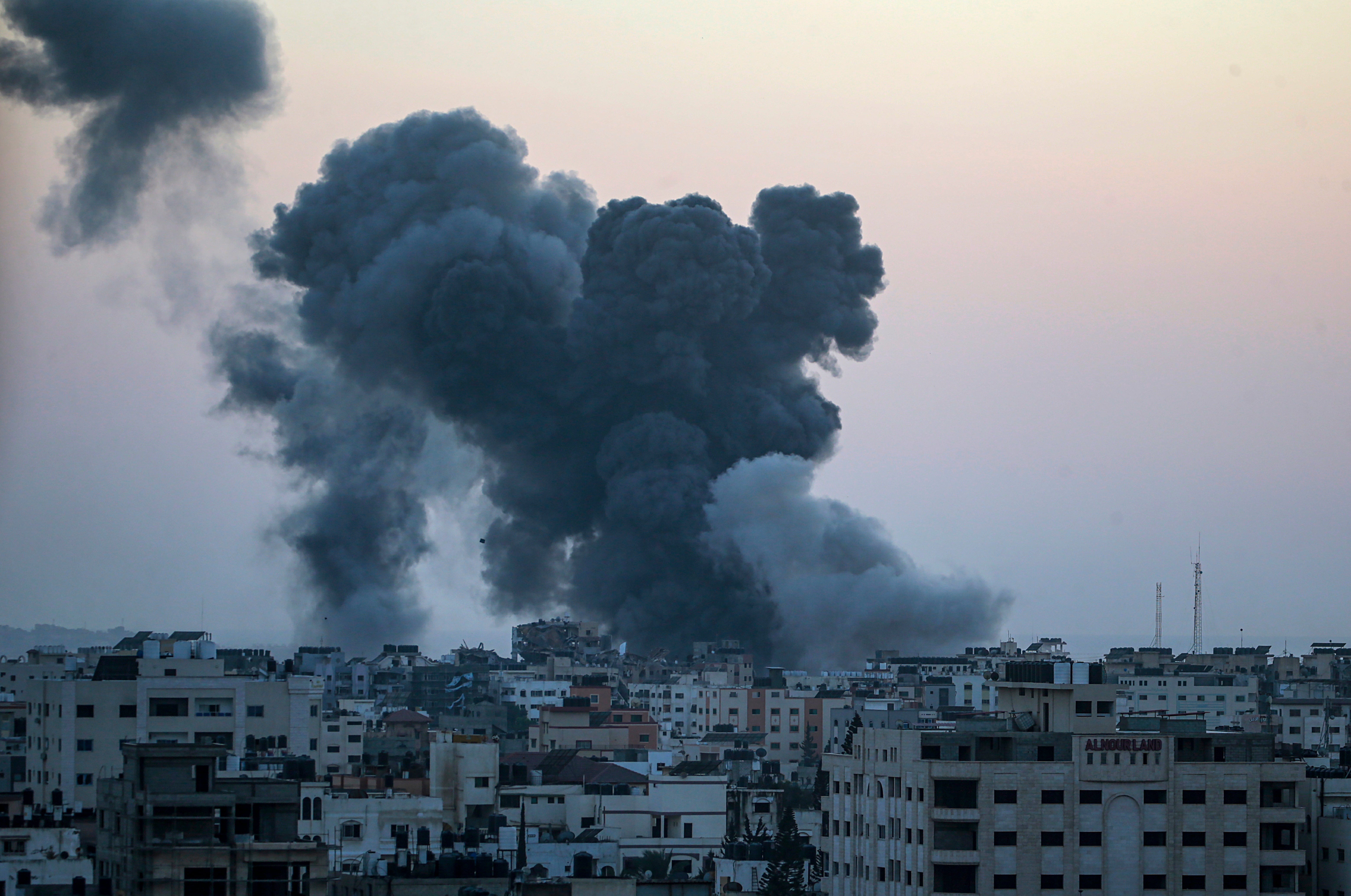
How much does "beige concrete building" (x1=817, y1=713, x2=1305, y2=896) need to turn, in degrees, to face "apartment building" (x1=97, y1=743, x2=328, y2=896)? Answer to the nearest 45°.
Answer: approximately 45° to its right

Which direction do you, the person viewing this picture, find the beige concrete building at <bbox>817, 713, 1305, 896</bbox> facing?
facing the viewer

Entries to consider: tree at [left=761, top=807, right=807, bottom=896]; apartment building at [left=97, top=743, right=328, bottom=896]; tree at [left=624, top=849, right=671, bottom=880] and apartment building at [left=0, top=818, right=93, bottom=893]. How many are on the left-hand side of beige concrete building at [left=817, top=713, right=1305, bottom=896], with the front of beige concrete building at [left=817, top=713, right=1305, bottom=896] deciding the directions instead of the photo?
0

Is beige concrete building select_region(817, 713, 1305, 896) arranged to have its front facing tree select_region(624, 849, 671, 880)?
no

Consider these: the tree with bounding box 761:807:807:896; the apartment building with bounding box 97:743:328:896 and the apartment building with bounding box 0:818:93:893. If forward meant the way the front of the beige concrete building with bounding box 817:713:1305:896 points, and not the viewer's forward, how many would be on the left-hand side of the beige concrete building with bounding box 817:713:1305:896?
0

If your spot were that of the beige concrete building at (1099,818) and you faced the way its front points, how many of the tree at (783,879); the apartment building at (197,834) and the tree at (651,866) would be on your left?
0

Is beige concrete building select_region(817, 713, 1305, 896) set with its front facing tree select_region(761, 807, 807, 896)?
no

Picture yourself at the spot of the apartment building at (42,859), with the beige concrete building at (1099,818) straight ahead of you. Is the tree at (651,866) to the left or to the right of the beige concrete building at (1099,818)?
left

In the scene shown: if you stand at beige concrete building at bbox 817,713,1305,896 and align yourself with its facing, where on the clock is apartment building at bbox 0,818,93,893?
The apartment building is roughly at 2 o'clock from the beige concrete building.
